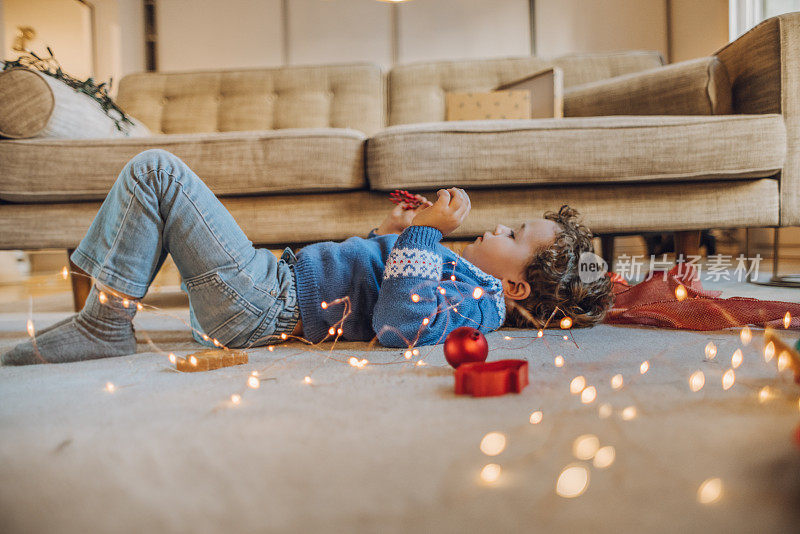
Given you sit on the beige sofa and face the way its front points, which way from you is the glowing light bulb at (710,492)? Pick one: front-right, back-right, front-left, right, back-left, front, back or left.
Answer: front

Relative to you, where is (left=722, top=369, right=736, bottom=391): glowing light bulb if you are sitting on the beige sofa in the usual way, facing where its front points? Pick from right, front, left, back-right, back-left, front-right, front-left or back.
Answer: front

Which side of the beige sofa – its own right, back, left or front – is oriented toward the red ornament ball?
front

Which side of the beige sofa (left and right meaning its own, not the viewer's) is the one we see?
front

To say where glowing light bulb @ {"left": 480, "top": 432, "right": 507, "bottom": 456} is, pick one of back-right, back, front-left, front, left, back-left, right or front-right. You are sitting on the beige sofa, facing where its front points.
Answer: front

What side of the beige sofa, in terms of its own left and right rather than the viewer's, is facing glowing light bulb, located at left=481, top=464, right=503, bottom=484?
front

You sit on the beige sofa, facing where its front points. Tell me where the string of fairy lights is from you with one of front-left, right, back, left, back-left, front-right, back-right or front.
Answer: front

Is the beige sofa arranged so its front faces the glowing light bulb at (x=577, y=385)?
yes

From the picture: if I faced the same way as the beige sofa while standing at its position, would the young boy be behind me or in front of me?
in front

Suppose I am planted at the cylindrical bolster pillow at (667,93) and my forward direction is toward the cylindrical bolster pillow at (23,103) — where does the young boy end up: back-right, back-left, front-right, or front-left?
front-left

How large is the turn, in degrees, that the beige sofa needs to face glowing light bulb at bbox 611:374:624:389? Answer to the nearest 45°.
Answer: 0° — it already faces it

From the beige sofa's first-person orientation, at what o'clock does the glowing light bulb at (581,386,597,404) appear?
The glowing light bulb is roughly at 12 o'clock from the beige sofa.
